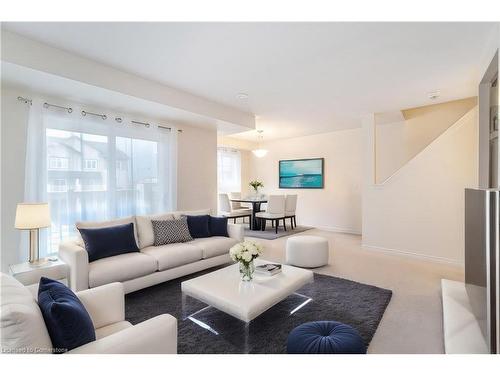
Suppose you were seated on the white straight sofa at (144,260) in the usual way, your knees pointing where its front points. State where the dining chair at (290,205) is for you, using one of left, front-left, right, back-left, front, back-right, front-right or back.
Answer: left

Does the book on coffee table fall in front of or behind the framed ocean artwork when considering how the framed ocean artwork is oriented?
in front

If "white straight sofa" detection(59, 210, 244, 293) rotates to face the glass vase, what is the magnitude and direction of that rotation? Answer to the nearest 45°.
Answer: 0° — it already faces it

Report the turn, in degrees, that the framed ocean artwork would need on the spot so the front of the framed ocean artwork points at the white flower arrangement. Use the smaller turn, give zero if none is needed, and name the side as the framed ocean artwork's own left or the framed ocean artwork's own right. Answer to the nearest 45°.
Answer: approximately 45° to the framed ocean artwork's own left

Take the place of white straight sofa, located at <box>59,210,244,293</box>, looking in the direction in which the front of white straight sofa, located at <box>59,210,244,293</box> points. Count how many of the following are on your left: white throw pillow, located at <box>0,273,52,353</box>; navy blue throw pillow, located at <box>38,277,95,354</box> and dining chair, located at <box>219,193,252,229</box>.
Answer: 1

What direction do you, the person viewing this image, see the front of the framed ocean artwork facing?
facing the viewer and to the left of the viewer

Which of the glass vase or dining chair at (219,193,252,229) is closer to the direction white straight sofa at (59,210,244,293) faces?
the glass vase

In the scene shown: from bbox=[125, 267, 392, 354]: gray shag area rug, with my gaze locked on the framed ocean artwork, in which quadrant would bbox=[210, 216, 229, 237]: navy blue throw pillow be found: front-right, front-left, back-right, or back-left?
front-left

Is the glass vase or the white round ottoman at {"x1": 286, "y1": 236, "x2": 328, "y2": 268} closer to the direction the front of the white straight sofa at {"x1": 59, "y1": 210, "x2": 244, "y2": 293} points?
the glass vase

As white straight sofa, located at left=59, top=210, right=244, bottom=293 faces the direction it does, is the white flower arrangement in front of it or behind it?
in front

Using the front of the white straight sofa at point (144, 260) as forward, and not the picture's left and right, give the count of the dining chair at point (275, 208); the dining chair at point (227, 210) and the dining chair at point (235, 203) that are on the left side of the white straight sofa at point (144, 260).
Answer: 3

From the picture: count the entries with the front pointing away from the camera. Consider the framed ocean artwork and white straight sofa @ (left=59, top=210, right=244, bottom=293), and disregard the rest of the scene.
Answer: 0
